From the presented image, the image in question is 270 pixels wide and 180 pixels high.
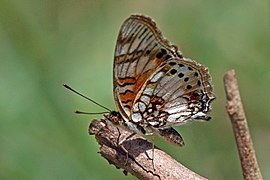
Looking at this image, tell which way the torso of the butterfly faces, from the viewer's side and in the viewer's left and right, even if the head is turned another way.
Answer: facing to the left of the viewer
